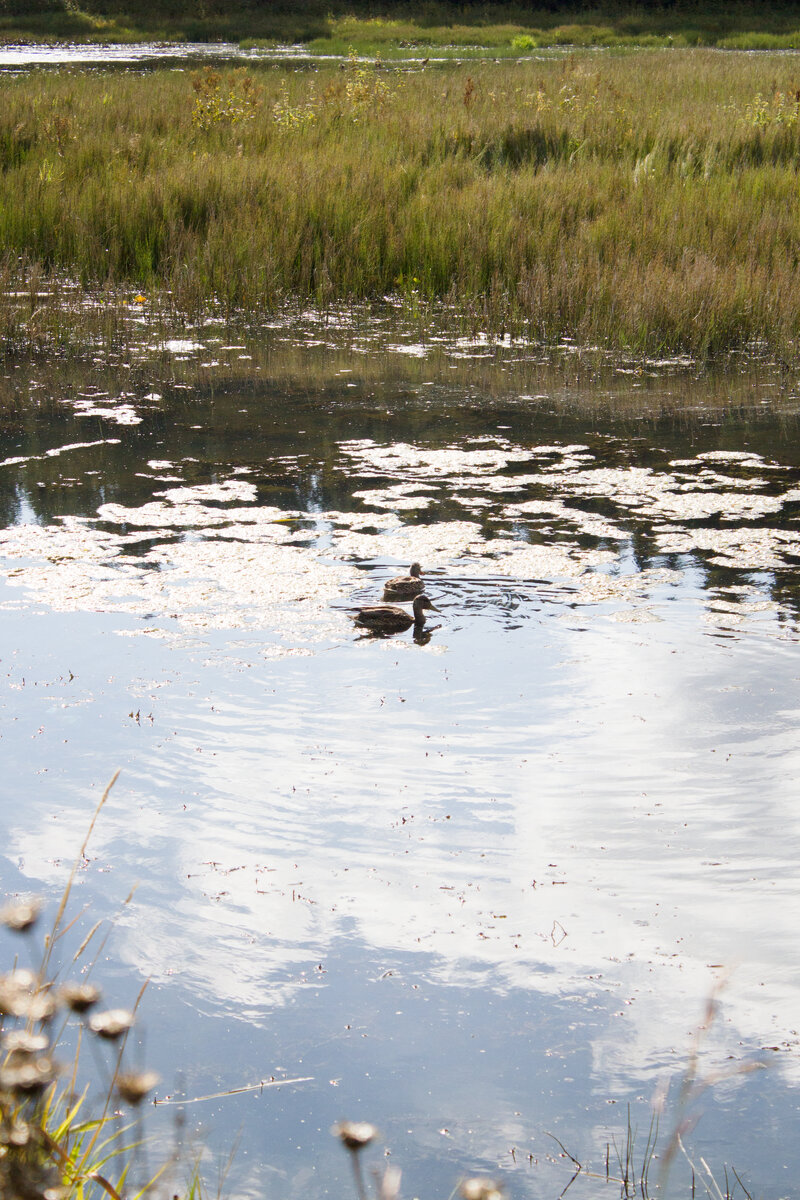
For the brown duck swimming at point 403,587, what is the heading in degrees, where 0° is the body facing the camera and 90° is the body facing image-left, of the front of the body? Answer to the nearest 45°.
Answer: approximately 270°

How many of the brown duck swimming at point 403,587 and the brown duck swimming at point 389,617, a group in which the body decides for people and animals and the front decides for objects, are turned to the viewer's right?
2

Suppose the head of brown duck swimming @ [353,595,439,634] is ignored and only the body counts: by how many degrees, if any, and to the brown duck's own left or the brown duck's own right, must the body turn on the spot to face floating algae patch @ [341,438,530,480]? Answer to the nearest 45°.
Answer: approximately 90° to the brown duck's own left

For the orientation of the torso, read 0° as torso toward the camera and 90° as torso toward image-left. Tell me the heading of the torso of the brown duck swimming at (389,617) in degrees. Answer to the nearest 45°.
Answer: approximately 270°

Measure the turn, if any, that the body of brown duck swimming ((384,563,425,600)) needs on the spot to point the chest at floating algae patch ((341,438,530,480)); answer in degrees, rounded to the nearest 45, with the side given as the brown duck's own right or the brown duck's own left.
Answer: approximately 90° to the brown duck's own left
